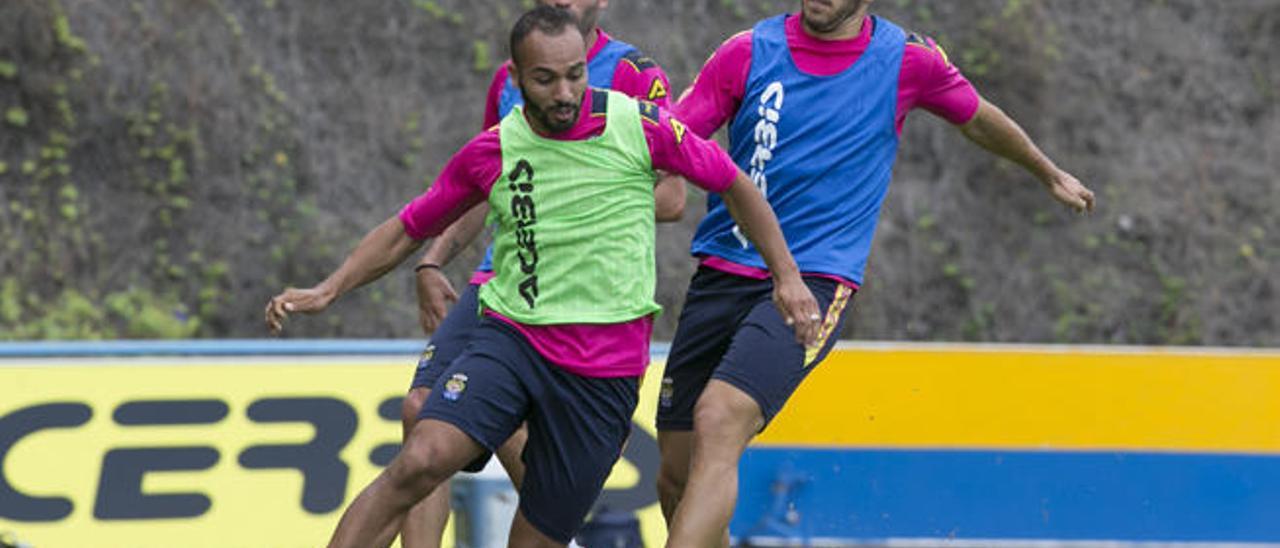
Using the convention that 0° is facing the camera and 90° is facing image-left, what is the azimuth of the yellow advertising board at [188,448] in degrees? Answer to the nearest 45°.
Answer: approximately 0°

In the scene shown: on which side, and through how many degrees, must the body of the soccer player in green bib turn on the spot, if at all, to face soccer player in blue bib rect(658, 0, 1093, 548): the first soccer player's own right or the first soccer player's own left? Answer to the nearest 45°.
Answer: approximately 135° to the first soccer player's own left

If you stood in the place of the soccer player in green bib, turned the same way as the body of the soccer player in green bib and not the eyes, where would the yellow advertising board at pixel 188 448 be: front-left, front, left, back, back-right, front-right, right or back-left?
back-right

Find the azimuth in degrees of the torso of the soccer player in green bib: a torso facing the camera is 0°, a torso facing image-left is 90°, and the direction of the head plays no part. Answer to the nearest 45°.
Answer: approximately 0°

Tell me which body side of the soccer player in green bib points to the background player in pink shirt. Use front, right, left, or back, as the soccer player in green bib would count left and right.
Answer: back

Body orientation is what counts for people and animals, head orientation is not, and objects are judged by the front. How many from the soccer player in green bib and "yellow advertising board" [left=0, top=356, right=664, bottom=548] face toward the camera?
2
